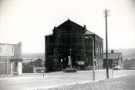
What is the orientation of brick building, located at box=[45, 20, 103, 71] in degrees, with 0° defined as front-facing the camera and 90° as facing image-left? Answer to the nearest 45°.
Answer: approximately 0°
